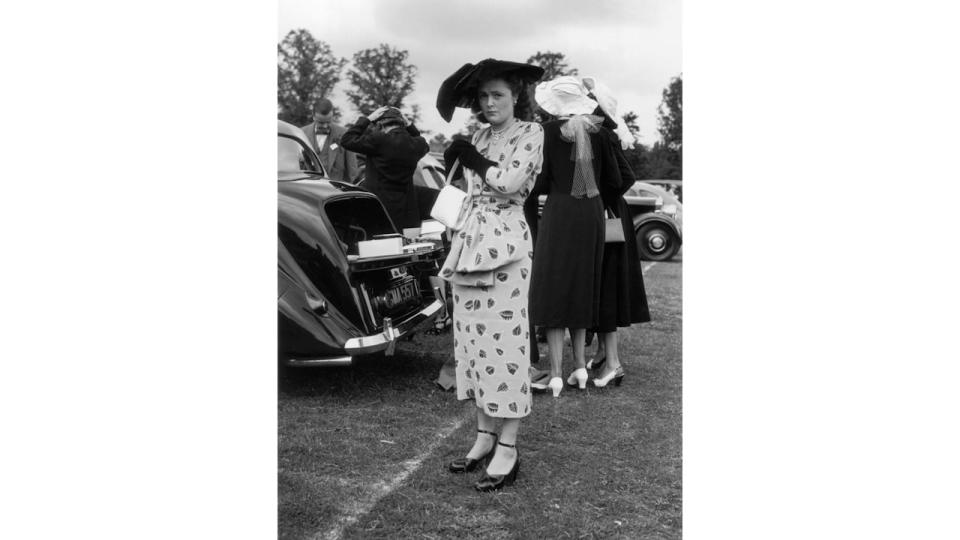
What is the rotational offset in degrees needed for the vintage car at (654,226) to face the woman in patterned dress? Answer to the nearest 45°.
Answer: approximately 90° to its left

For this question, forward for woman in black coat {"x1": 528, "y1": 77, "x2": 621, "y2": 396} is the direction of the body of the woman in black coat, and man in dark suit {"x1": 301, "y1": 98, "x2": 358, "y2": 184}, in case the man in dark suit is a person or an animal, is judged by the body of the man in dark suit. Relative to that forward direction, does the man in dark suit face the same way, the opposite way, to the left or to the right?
the opposite way

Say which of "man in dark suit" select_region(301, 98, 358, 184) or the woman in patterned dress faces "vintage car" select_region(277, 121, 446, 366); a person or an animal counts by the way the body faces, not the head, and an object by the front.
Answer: the man in dark suit

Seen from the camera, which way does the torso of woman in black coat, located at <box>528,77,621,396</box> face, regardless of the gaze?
away from the camera
